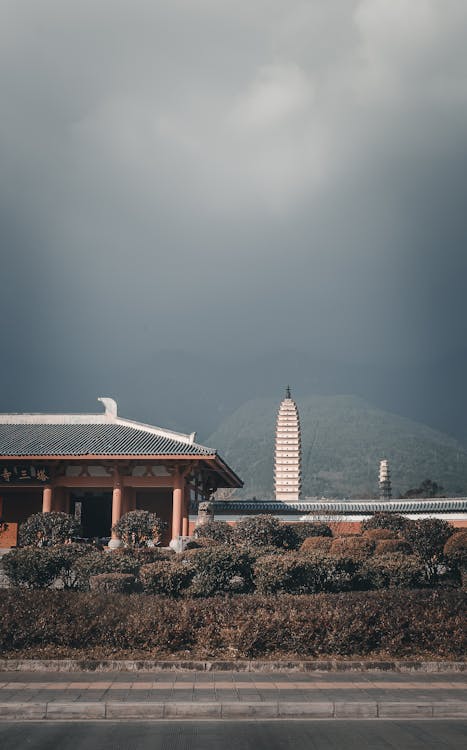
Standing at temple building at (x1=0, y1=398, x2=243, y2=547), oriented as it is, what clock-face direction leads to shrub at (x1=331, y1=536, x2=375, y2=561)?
The shrub is roughly at 11 o'clock from the temple building.

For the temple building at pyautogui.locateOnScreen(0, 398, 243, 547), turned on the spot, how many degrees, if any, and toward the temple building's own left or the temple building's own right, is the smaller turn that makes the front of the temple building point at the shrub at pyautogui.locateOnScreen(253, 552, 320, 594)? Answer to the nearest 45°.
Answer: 0° — it already faces it

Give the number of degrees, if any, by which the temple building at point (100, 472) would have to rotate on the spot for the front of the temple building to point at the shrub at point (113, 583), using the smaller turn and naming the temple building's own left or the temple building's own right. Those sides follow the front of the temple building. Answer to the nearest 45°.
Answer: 0° — it already faces it

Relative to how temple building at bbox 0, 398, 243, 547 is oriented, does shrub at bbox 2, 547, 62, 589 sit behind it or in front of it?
in front

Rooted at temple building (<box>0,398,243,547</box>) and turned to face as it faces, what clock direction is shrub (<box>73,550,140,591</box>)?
The shrub is roughly at 12 o'clock from the temple building.

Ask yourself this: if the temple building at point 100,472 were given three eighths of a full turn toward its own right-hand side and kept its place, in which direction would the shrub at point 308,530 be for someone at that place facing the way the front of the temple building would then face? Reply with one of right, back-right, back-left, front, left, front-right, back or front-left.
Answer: back

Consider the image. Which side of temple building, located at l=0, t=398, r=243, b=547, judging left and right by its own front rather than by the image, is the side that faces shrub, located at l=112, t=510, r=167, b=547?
front

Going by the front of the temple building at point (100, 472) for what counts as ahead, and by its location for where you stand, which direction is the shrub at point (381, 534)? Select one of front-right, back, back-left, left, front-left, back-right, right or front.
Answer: front-left

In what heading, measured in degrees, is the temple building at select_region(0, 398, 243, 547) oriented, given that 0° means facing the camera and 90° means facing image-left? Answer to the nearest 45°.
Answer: approximately 0°

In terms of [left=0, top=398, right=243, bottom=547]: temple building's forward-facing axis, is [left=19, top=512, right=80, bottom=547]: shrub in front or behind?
in front
